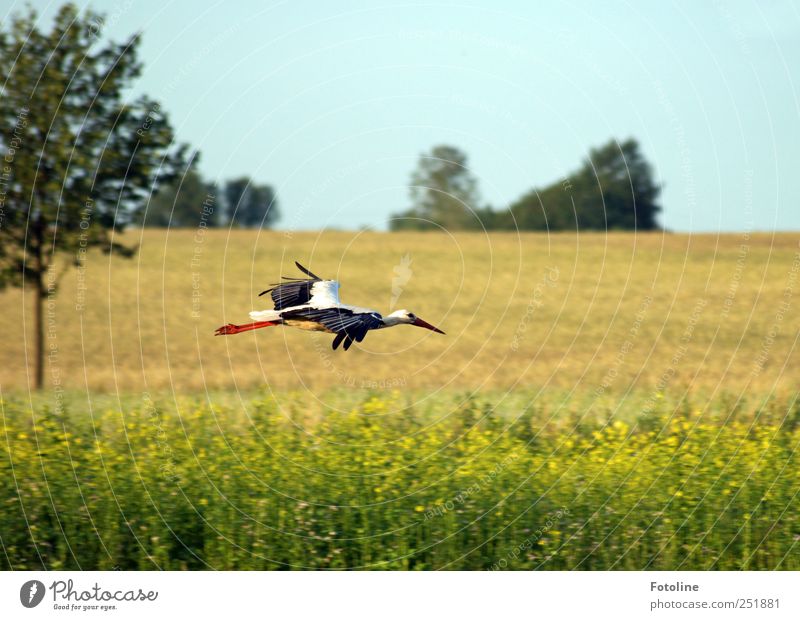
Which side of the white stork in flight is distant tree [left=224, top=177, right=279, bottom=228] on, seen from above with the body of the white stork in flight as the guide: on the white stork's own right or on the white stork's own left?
on the white stork's own left

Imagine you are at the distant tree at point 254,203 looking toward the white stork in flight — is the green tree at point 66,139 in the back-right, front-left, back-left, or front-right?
front-right

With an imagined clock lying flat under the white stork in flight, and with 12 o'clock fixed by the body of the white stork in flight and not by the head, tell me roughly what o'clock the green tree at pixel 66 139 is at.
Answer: The green tree is roughly at 8 o'clock from the white stork in flight.

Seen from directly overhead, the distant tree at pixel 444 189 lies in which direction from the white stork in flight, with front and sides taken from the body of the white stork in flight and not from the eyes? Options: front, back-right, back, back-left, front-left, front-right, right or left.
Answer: left

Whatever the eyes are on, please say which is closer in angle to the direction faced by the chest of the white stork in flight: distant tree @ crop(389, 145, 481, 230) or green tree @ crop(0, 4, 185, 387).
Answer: the distant tree

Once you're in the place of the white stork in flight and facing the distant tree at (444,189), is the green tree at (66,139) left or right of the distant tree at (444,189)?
left

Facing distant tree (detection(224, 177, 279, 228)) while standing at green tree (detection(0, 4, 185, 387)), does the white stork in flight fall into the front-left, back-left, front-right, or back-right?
back-right

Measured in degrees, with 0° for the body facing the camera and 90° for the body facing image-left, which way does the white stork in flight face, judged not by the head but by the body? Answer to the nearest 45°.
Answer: approximately 270°
